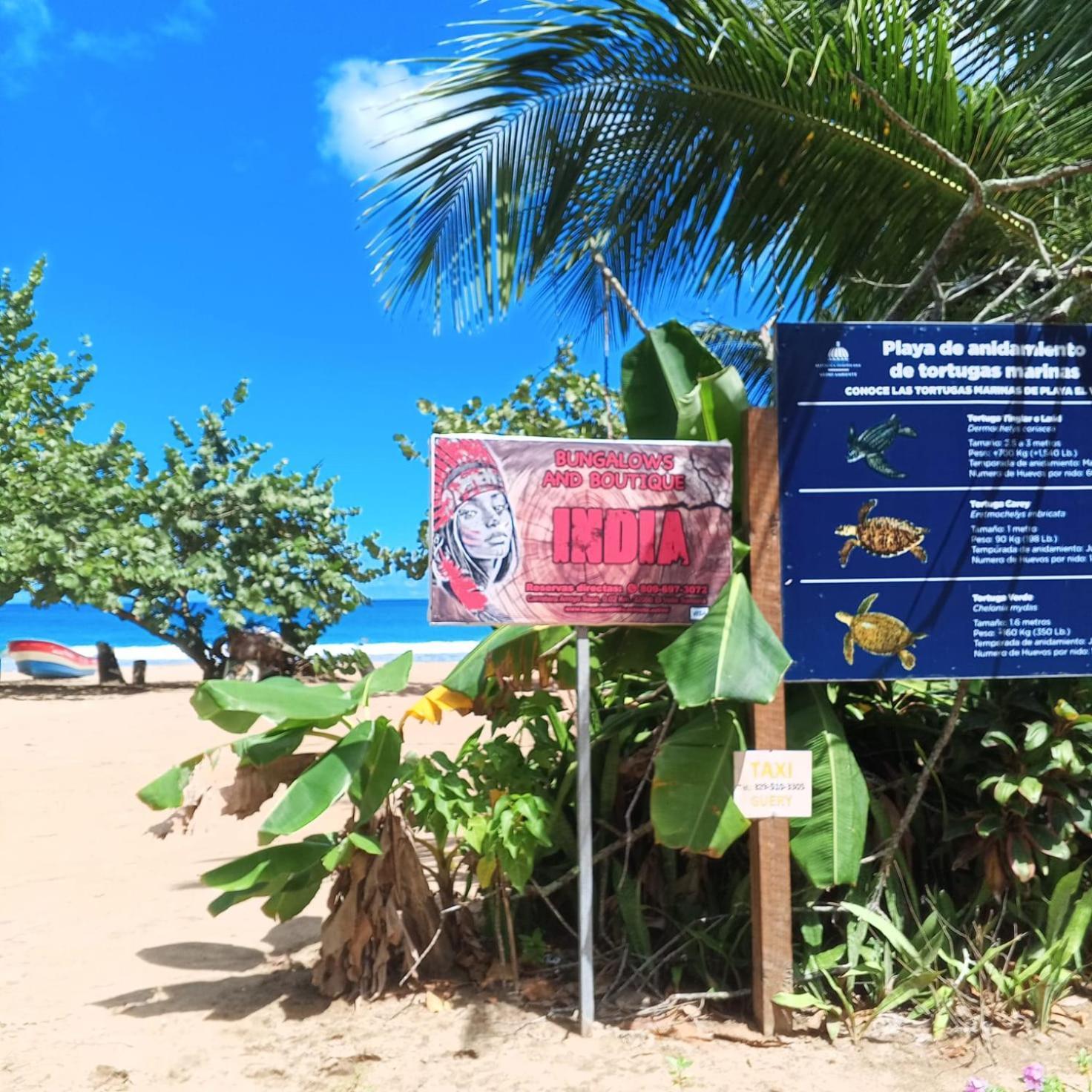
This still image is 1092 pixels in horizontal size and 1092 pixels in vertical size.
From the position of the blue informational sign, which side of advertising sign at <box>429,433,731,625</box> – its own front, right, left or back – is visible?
left

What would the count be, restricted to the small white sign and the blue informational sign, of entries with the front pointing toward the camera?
2

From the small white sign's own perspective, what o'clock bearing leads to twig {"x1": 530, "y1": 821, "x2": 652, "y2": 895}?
The twig is roughly at 4 o'clock from the small white sign.

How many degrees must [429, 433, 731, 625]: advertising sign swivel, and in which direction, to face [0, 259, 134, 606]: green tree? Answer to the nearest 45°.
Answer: approximately 135° to its right

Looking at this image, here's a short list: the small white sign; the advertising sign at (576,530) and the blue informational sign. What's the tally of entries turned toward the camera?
3

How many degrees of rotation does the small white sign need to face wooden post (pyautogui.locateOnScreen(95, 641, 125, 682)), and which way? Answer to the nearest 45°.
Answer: approximately 135° to its right

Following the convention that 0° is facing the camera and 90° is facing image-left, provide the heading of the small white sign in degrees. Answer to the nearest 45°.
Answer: approximately 0°

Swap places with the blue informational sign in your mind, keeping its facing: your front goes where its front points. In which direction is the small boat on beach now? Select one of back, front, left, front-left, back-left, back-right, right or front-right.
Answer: back-right
